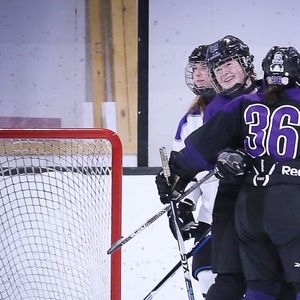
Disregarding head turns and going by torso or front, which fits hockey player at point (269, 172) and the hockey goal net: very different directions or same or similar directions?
very different directions

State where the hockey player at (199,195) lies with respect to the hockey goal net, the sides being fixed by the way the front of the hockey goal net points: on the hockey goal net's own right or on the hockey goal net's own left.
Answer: on the hockey goal net's own left

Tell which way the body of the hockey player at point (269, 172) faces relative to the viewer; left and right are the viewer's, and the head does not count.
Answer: facing away from the viewer

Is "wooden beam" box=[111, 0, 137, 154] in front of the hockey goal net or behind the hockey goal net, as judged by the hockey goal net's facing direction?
behind

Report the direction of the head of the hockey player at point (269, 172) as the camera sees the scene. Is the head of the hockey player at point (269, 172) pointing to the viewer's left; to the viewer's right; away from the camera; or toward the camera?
away from the camera
